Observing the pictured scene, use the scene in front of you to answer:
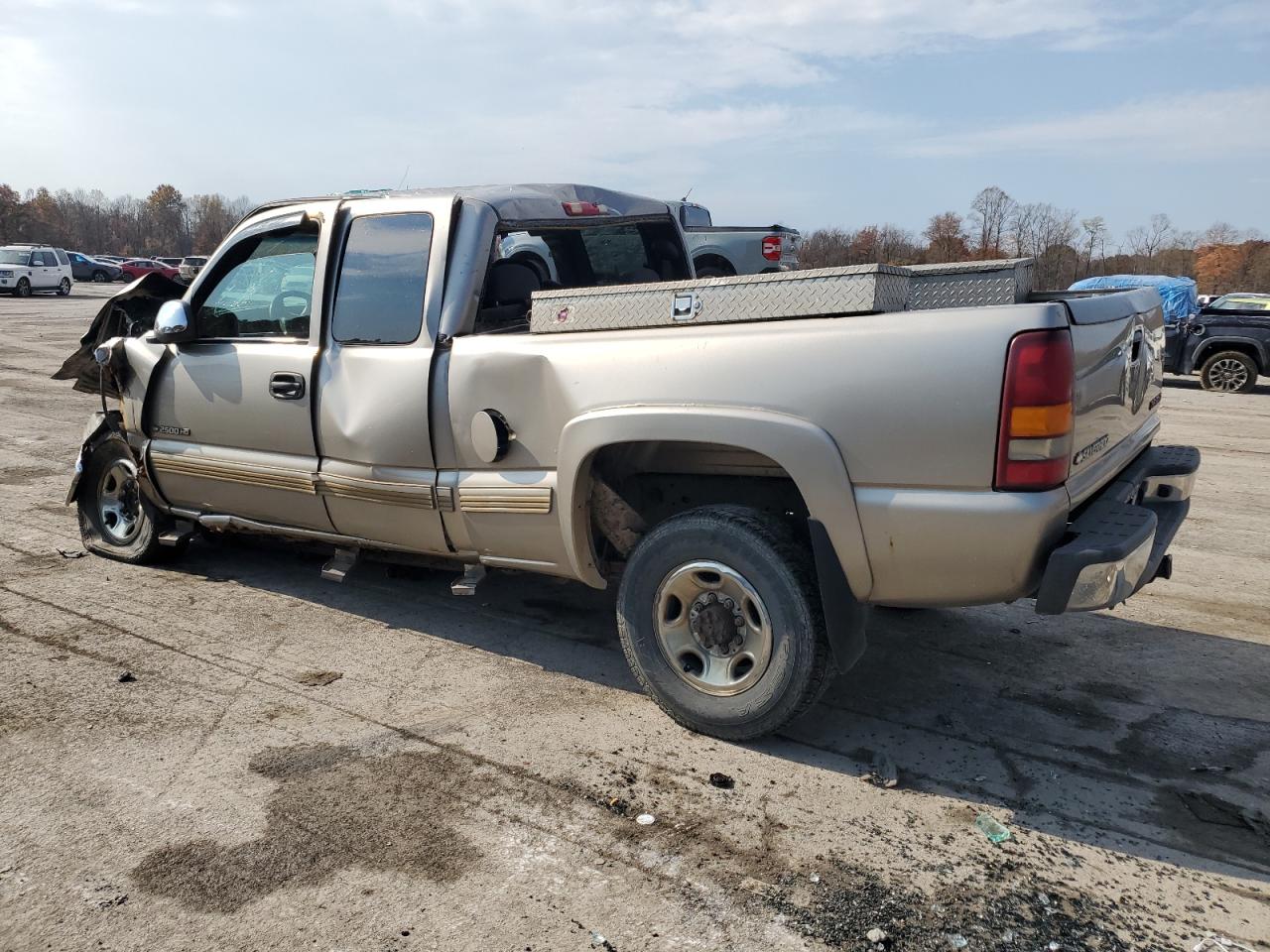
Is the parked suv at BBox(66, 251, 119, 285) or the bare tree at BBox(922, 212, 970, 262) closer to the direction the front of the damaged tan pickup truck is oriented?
the parked suv

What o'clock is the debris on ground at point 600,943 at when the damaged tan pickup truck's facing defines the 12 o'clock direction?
The debris on ground is roughly at 8 o'clock from the damaged tan pickup truck.

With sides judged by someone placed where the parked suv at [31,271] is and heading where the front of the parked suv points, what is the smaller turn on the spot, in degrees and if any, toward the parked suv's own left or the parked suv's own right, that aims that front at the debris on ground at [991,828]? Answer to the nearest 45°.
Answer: approximately 45° to the parked suv's own left

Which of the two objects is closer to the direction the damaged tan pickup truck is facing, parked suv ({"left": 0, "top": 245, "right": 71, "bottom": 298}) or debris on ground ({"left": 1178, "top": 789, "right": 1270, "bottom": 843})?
the parked suv

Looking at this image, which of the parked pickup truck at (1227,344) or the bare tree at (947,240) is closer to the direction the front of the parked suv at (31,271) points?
the parked pickup truck

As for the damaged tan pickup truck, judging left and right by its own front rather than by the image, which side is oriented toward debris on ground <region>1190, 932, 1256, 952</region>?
back

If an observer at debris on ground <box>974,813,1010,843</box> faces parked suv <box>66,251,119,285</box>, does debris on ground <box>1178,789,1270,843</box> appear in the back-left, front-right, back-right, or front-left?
back-right

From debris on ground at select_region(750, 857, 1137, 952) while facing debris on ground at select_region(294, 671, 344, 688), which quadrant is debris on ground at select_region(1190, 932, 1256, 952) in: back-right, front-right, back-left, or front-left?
back-right

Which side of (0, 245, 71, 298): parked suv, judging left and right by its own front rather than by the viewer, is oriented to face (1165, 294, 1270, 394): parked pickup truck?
left

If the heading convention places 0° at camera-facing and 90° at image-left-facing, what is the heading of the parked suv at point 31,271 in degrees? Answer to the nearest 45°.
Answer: approximately 45°
